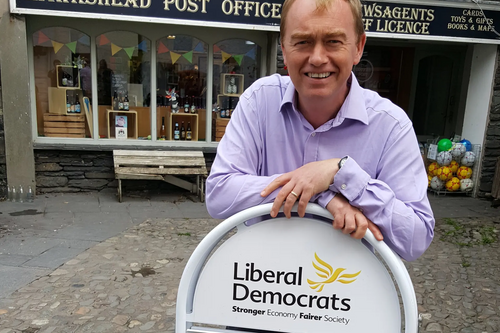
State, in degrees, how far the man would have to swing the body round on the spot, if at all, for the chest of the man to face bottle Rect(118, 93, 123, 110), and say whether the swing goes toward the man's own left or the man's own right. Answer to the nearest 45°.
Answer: approximately 135° to the man's own right

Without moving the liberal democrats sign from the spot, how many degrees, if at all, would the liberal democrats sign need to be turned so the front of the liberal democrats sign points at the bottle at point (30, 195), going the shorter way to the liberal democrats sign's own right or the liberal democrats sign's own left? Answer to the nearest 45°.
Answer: approximately 135° to the liberal democrats sign's own right

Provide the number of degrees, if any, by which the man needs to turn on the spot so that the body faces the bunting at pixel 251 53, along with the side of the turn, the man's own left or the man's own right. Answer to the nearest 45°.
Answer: approximately 180°

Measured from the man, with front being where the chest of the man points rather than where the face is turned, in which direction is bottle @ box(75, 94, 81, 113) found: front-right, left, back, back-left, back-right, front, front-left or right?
back-right

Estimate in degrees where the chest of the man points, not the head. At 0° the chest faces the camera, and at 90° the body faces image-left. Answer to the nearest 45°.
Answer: approximately 0°

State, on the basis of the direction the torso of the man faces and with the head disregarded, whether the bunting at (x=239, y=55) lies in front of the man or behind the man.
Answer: behind

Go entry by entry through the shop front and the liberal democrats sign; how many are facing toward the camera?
2

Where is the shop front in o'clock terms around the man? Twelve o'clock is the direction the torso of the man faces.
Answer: The shop front is roughly at 5 o'clock from the man.

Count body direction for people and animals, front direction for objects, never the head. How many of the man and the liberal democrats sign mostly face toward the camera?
2

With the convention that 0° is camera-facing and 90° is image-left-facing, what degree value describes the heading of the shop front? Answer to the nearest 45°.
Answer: approximately 0°

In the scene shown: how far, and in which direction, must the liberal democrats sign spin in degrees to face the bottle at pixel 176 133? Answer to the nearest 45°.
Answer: approximately 180°
